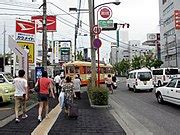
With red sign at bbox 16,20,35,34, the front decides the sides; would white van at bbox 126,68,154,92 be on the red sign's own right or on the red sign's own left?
on the red sign's own left

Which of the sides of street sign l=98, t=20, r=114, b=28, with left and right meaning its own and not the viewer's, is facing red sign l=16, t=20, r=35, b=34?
right

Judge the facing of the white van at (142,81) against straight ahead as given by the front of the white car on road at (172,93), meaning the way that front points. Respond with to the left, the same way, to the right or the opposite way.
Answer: the same way

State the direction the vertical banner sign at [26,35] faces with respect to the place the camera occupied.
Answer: facing the viewer

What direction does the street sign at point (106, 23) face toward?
toward the camera
